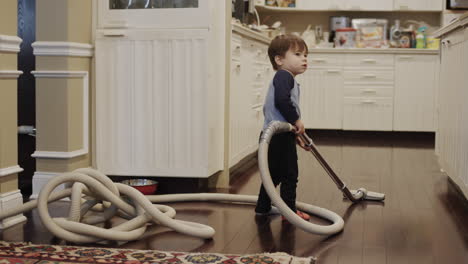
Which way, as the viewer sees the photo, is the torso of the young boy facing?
to the viewer's right

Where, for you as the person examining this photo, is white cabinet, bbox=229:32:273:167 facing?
facing to the right of the viewer

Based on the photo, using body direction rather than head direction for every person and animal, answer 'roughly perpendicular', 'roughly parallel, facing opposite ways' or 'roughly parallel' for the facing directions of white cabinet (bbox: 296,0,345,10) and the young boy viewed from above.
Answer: roughly perpendicular

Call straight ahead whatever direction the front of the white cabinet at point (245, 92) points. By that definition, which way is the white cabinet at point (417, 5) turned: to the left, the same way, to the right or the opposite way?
to the right

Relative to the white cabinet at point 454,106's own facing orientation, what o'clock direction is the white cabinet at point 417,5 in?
the white cabinet at point 417,5 is roughly at 3 o'clock from the white cabinet at point 454,106.

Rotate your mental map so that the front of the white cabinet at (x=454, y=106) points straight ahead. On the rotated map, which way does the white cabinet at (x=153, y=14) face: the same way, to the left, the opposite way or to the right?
to the left

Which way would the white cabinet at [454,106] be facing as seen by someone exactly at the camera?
facing to the left of the viewer

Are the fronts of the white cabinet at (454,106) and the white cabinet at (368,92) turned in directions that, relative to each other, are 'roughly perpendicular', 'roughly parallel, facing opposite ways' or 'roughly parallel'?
roughly perpendicular

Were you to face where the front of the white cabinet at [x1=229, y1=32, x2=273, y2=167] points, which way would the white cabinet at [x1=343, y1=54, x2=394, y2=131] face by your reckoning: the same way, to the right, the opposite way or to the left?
to the right

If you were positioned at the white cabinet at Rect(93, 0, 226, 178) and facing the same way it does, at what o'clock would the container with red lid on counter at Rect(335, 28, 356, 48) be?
The container with red lid on counter is roughly at 7 o'clock from the white cabinet.

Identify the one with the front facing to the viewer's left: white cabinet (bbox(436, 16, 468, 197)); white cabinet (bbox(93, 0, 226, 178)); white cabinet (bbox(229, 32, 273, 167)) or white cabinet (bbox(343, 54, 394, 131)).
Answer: white cabinet (bbox(436, 16, 468, 197))

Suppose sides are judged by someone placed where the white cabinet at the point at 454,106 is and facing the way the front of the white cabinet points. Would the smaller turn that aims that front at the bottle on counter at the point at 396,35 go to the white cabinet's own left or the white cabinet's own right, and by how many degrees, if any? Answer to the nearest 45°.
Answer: approximately 90° to the white cabinet's own right
